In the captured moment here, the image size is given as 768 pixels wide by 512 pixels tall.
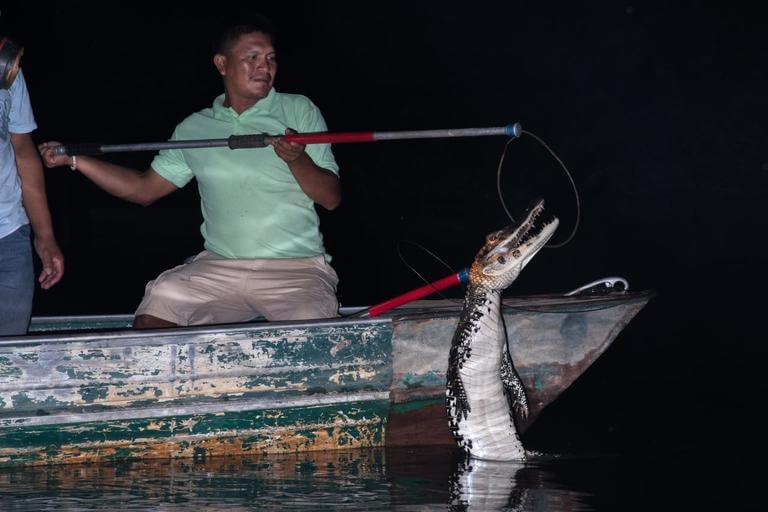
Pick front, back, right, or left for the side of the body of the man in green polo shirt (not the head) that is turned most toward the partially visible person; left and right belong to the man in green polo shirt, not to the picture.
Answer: right

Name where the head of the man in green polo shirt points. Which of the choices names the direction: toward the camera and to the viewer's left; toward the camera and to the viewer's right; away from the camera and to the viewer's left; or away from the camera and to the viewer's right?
toward the camera and to the viewer's right

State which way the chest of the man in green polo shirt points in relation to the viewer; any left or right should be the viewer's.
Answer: facing the viewer

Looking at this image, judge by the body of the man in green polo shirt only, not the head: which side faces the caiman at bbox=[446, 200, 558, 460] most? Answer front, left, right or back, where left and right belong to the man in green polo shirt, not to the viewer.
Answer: left

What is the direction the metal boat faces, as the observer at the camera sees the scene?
facing to the right of the viewer
